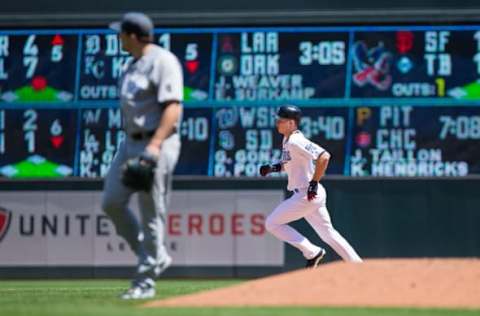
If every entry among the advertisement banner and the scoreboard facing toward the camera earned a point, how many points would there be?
2

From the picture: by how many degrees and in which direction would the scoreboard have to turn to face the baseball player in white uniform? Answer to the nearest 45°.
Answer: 0° — it already faces them

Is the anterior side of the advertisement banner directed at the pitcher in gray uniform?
yes

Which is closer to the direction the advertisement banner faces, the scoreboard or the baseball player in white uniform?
the baseball player in white uniform

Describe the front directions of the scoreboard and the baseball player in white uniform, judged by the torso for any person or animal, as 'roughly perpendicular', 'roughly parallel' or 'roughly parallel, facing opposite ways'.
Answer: roughly perpendicular

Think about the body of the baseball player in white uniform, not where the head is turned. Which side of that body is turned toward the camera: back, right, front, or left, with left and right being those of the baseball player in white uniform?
left

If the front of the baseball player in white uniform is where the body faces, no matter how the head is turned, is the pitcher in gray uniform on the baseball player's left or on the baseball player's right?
on the baseball player's left
